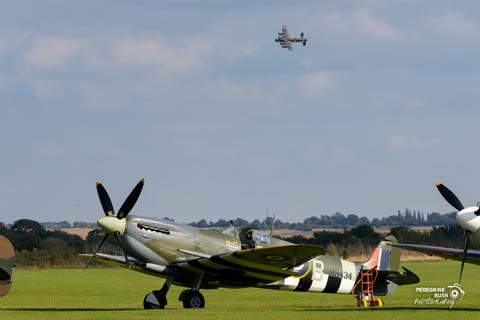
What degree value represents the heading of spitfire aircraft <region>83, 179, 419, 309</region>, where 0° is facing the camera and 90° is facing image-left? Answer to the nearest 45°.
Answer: approximately 45°
